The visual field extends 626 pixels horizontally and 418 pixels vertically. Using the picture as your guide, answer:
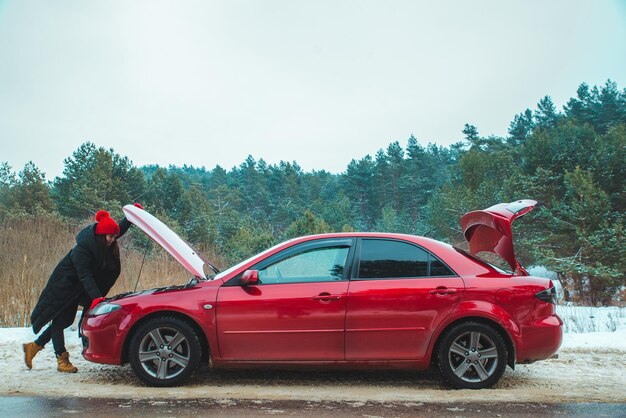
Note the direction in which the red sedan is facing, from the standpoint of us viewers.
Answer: facing to the left of the viewer

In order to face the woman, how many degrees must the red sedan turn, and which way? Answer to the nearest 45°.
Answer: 0° — it already faces them
